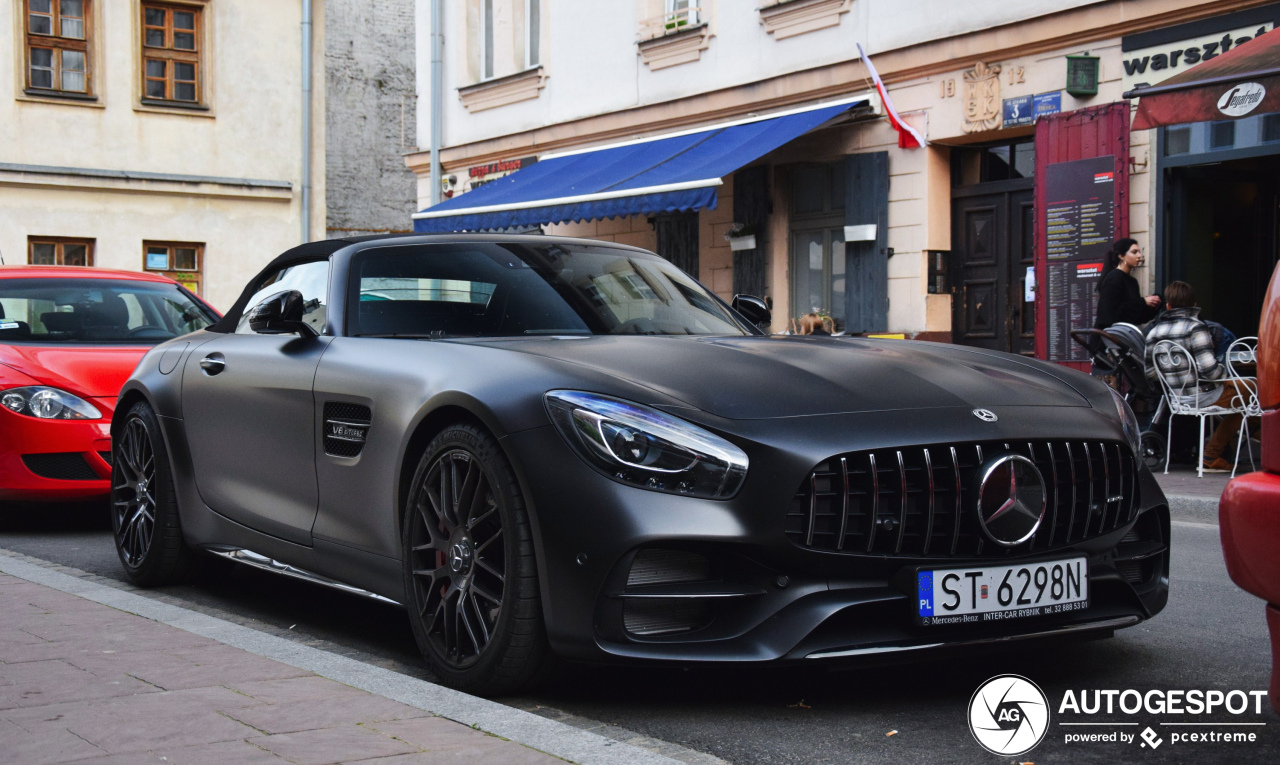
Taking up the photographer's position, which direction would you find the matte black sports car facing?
facing the viewer and to the right of the viewer

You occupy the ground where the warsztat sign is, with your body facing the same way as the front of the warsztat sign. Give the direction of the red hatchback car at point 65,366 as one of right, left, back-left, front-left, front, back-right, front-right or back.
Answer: front

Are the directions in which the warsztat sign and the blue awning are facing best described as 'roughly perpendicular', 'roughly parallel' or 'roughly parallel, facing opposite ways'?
roughly parallel

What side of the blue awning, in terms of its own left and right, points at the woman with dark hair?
left

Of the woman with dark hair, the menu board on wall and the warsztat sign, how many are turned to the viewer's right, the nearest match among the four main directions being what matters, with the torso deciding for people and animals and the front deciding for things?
1

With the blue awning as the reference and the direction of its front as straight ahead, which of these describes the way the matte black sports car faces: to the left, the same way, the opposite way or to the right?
to the left

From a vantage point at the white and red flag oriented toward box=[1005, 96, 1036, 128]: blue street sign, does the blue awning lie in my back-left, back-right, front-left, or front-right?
back-right

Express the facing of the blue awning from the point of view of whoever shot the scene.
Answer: facing the viewer and to the left of the viewer

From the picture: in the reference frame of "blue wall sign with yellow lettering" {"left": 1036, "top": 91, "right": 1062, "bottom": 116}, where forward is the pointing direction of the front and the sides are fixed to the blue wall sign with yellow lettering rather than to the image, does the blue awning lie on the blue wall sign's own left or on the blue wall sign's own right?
on the blue wall sign's own right

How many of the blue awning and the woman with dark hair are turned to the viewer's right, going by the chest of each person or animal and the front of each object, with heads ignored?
1

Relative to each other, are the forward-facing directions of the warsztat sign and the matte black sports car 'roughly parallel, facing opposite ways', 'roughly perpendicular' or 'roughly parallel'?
roughly perpendicular
